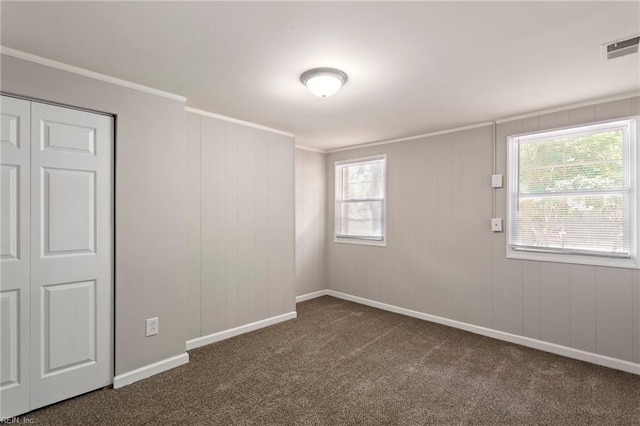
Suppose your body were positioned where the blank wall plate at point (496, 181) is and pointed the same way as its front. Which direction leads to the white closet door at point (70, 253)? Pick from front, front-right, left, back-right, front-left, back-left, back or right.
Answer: front-right

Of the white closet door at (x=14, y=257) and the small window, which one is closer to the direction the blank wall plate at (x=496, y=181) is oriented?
the white closet door

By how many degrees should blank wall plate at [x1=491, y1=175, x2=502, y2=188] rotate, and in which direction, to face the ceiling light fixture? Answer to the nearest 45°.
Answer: approximately 45° to its right

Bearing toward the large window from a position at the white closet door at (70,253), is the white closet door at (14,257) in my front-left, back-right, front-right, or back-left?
back-right

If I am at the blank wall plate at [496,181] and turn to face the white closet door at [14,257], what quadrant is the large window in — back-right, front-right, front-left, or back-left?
back-left

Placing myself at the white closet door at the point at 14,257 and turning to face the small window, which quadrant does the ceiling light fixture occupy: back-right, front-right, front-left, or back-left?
front-right

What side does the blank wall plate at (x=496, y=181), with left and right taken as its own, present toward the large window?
left

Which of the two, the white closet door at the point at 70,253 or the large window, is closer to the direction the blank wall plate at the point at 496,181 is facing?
the white closet door

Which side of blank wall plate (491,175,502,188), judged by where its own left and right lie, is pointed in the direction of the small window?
right

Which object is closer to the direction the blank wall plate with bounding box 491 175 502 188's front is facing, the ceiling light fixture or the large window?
the ceiling light fixture

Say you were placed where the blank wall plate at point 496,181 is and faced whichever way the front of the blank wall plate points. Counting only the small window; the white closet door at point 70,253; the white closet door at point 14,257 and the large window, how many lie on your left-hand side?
1

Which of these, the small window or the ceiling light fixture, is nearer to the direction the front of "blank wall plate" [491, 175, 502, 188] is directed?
the ceiling light fixture

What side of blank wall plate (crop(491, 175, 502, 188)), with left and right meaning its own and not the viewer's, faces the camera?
front
